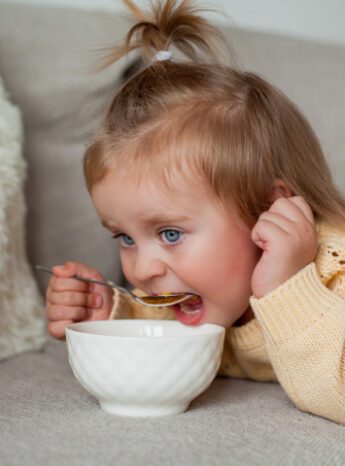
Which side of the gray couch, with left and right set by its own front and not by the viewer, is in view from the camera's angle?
front

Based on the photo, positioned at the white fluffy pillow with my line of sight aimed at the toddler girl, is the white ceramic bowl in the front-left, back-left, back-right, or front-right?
front-right

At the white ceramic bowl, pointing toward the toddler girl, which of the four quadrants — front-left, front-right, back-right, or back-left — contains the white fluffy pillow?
front-left

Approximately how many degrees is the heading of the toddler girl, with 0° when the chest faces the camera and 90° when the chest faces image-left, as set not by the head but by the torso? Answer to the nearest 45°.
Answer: approximately 45°
